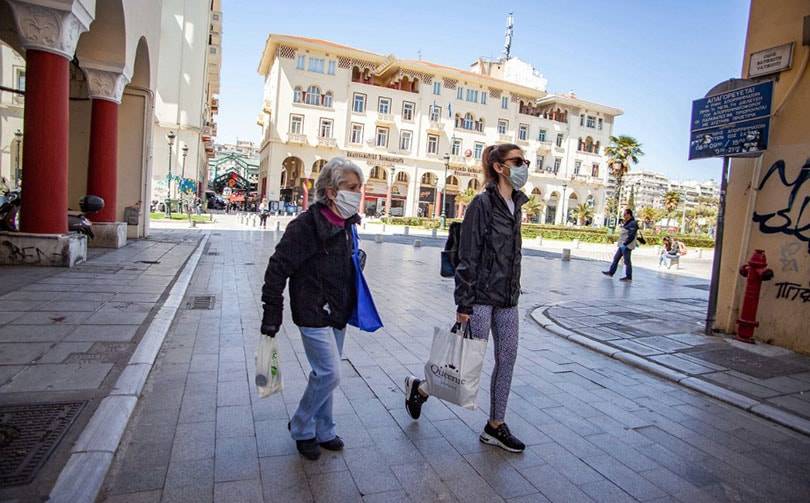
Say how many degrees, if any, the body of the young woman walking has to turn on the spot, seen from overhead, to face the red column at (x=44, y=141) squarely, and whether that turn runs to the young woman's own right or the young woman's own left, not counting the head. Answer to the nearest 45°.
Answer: approximately 180°

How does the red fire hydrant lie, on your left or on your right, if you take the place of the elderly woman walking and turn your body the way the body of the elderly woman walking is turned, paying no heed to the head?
on your left

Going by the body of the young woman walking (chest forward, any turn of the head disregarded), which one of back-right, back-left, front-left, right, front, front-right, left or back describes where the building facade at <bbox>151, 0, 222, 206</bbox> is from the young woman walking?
back

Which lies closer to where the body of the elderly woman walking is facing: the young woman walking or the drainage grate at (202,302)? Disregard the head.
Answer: the young woman walking

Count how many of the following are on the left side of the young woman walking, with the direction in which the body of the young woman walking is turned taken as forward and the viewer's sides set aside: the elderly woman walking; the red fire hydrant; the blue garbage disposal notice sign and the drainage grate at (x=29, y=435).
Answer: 2

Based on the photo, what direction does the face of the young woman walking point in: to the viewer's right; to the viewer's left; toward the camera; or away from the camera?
to the viewer's right

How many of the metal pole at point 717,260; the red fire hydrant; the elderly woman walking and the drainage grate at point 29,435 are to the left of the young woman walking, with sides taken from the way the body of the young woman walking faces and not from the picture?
2

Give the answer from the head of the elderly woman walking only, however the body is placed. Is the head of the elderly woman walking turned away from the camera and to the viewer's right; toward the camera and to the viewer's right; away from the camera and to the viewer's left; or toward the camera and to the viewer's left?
toward the camera and to the viewer's right

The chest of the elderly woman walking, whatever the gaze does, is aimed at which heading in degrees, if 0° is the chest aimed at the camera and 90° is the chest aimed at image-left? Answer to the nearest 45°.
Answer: approximately 315°
